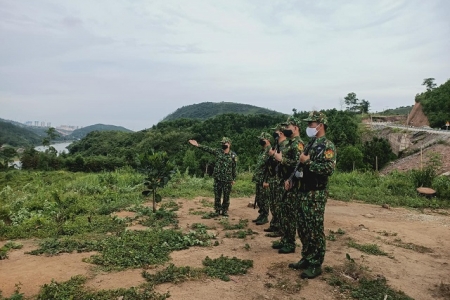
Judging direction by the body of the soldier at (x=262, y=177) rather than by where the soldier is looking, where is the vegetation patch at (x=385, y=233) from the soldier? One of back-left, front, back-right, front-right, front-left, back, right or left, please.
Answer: back

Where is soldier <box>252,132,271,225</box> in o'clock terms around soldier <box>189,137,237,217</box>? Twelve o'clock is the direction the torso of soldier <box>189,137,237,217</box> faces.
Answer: soldier <box>252,132,271,225</box> is roughly at 10 o'clock from soldier <box>189,137,237,217</box>.

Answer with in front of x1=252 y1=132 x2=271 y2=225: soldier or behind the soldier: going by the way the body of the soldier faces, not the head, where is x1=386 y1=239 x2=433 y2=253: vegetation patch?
behind

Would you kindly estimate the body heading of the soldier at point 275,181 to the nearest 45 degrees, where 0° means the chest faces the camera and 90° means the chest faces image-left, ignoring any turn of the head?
approximately 90°

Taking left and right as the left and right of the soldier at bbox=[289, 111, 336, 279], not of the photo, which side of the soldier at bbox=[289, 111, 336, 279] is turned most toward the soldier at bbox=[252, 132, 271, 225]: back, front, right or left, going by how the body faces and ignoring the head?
right

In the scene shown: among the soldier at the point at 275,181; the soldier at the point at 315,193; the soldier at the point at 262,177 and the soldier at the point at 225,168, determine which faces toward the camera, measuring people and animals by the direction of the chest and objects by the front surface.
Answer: the soldier at the point at 225,168

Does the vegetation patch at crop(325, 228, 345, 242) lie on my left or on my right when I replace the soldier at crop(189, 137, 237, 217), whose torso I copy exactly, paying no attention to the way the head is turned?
on my left

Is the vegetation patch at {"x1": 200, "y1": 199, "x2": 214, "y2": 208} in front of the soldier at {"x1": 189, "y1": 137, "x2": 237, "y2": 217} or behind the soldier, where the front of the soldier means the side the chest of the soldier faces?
behind

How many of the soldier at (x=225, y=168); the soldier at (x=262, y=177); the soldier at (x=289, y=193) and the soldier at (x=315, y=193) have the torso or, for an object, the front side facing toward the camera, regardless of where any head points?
1

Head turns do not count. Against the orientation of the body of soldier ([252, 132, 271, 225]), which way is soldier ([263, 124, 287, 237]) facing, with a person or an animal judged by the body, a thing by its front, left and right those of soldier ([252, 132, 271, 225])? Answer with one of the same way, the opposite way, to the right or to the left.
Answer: the same way

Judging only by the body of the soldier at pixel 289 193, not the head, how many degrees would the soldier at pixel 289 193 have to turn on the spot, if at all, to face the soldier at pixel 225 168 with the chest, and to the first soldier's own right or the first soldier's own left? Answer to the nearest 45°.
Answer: approximately 45° to the first soldier's own right

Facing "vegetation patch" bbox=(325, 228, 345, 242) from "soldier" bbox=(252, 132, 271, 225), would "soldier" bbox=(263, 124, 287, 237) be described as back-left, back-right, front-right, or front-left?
front-right

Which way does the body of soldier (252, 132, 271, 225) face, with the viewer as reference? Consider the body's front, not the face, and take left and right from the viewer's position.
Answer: facing to the left of the viewer

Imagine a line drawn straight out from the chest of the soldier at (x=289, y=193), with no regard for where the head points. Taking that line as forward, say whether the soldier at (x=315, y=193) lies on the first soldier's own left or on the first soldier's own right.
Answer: on the first soldier's own left

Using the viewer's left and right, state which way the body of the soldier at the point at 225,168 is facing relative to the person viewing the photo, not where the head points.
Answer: facing the viewer

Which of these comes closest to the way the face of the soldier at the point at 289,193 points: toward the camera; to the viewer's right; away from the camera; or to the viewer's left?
to the viewer's left

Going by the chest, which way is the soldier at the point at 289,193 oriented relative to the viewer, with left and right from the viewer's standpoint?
facing to the left of the viewer

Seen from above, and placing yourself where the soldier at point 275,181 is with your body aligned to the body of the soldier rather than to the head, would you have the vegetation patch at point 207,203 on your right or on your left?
on your right

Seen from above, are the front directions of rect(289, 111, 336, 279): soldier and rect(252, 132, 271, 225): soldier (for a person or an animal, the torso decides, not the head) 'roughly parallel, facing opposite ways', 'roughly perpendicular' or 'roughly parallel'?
roughly parallel
